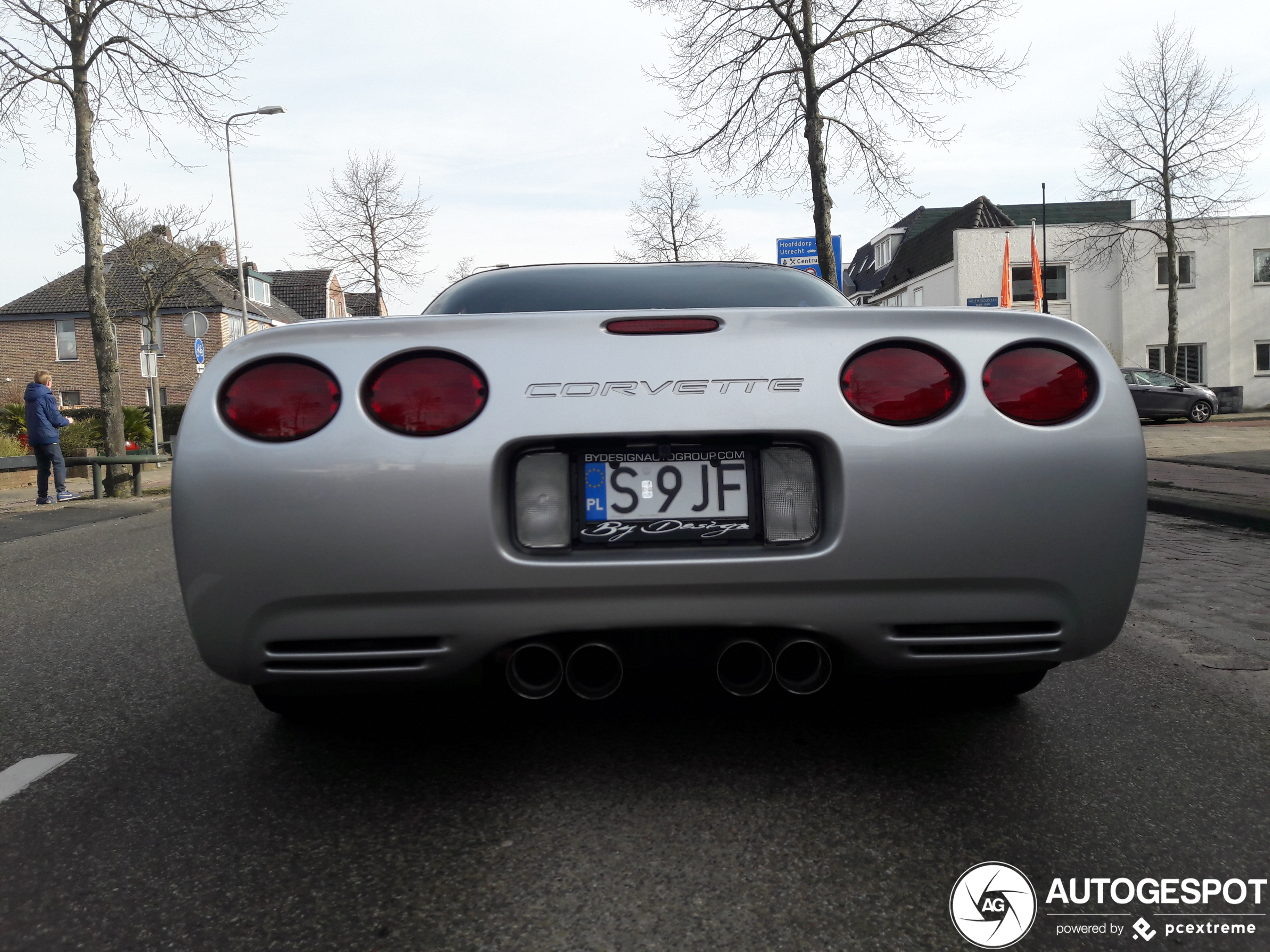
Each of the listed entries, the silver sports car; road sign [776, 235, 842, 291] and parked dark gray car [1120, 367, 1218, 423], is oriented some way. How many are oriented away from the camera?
1

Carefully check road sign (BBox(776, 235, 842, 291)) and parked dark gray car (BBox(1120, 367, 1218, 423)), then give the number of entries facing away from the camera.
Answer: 0

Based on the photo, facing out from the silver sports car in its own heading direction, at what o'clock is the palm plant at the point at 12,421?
The palm plant is roughly at 11 o'clock from the silver sports car.

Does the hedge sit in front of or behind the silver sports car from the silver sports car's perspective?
in front

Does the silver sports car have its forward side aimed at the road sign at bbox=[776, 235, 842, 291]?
yes

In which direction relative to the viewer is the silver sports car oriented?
away from the camera

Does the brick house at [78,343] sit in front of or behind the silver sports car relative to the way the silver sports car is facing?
in front

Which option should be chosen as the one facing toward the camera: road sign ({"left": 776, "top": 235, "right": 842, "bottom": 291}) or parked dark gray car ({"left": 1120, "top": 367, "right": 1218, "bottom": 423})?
the road sign

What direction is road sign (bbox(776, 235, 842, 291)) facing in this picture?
toward the camera

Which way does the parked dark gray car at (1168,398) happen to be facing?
to the viewer's right

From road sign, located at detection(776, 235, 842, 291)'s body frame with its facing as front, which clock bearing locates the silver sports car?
The silver sports car is roughly at 12 o'clock from the road sign.

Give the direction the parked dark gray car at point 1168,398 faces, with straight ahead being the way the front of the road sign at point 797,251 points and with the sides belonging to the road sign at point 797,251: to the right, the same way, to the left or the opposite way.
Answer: to the left

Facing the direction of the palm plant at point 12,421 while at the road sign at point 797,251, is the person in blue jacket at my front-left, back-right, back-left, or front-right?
front-left

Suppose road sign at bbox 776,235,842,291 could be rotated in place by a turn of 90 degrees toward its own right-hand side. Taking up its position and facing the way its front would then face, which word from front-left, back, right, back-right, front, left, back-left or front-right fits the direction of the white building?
back-right

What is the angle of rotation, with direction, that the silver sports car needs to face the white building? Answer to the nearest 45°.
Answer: approximately 45° to its right

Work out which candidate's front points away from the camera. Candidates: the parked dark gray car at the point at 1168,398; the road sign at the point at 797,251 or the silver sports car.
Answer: the silver sports car

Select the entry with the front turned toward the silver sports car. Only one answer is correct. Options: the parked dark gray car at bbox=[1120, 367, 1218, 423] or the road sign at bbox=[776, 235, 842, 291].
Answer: the road sign

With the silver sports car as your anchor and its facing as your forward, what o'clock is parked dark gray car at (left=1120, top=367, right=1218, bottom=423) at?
The parked dark gray car is roughly at 1 o'clock from the silver sports car.

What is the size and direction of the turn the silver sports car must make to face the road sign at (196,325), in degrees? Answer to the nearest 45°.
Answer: approximately 45° to its left

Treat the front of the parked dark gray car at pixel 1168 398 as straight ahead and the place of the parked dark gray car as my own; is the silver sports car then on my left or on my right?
on my right

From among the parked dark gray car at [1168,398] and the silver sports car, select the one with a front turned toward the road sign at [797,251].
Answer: the silver sports car
